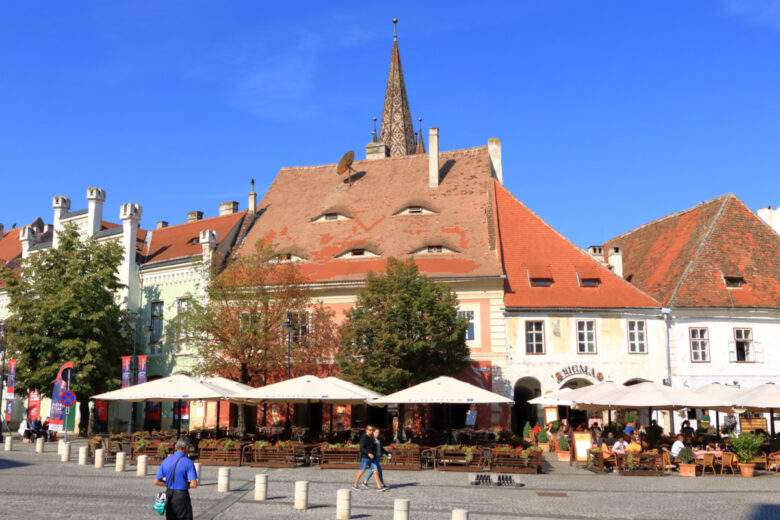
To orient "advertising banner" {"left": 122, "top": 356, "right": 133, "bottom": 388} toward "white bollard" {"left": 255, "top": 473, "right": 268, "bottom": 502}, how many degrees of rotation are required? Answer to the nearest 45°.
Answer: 0° — it already faces it

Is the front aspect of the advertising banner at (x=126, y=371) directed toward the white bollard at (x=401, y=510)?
yes

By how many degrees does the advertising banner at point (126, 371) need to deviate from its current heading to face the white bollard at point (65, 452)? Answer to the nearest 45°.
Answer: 0° — it already faces it

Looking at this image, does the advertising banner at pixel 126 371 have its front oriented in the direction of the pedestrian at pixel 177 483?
yes

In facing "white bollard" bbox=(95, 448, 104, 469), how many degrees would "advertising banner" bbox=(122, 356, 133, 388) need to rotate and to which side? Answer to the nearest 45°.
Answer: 0° — it already faces it

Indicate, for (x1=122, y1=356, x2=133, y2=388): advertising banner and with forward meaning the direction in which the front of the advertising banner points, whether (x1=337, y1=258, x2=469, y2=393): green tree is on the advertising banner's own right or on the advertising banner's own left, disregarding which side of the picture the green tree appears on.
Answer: on the advertising banner's own left

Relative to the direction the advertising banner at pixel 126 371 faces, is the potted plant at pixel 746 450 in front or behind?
in front

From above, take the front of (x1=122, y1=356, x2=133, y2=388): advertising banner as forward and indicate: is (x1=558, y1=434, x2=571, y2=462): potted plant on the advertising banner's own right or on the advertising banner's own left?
on the advertising banner's own left
